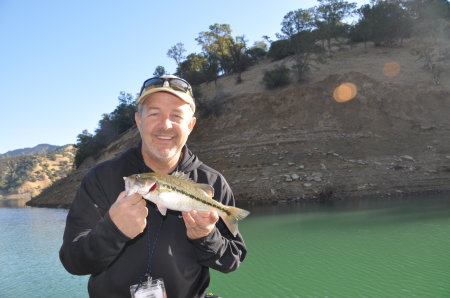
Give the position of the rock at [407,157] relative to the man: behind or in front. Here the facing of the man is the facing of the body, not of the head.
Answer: behind

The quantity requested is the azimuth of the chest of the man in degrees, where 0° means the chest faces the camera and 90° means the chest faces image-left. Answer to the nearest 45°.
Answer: approximately 0°
